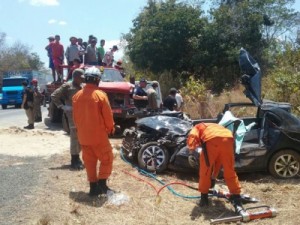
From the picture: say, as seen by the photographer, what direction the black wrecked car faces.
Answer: facing to the left of the viewer

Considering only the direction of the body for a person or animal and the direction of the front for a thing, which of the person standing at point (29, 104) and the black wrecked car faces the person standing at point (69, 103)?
the black wrecked car

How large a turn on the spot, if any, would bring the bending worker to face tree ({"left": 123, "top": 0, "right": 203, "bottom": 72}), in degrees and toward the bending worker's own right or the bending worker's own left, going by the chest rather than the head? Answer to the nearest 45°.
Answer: approximately 45° to the bending worker's own right

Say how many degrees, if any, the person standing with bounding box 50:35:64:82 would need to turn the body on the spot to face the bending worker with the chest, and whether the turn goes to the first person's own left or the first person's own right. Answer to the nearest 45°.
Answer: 0° — they already face them

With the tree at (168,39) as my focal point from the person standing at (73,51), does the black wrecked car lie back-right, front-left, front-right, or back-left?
back-right

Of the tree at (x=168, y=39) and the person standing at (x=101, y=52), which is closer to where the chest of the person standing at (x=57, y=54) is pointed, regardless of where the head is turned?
the person standing

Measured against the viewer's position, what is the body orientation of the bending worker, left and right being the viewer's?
facing away from the viewer and to the left of the viewer

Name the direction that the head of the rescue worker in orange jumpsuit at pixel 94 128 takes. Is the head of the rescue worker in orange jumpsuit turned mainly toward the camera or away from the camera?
away from the camera

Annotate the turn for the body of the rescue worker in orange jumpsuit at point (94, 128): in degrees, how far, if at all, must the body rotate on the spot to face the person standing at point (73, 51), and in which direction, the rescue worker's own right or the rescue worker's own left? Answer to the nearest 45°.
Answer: approximately 45° to the rescue worker's own left

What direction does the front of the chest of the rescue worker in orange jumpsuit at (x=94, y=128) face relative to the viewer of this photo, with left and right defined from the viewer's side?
facing away from the viewer and to the right of the viewer
